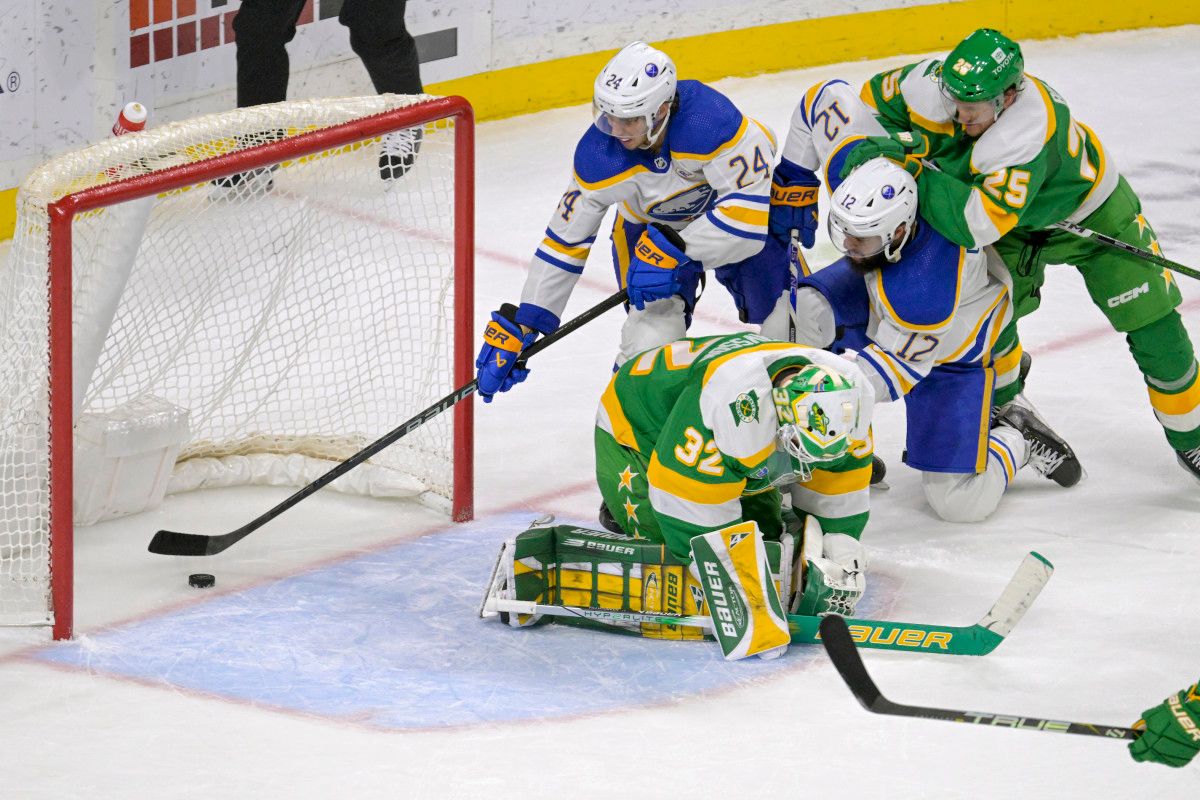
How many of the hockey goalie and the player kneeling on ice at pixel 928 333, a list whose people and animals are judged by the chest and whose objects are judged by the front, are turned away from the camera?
0

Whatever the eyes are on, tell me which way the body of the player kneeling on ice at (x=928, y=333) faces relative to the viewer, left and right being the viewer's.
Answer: facing the viewer and to the left of the viewer

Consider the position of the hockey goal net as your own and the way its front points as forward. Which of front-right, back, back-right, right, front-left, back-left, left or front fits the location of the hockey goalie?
front

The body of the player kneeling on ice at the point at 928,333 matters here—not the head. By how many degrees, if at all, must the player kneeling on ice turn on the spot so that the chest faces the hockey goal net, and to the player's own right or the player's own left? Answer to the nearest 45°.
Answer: approximately 45° to the player's own right

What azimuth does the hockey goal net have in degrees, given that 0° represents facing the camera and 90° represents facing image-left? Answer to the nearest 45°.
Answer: approximately 315°

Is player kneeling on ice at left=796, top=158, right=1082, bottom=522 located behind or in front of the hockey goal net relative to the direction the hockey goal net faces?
in front

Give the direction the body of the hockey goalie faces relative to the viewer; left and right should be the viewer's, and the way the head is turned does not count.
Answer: facing the viewer and to the right of the viewer

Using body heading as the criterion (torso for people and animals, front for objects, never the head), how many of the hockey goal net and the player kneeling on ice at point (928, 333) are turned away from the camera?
0

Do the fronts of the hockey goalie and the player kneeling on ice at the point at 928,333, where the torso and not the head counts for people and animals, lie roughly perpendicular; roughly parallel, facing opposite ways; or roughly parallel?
roughly perpendicular

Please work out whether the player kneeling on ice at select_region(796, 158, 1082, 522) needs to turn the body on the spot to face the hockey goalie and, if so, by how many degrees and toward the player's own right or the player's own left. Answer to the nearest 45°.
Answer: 0° — they already face them
